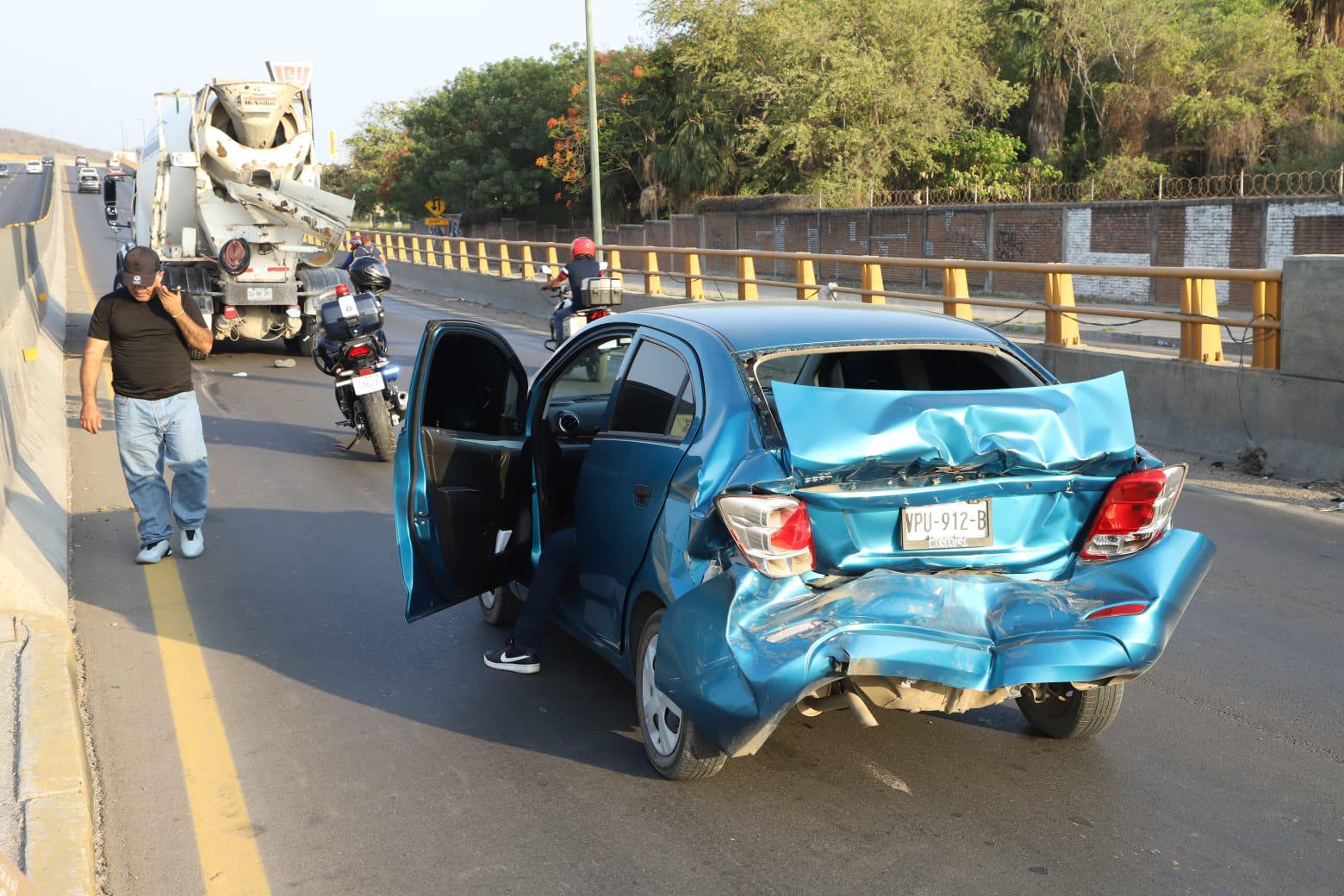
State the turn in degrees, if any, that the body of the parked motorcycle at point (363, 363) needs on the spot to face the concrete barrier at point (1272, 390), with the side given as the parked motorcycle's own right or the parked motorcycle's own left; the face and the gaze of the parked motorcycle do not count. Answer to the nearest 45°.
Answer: approximately 135° to the parked motorcycle's own right

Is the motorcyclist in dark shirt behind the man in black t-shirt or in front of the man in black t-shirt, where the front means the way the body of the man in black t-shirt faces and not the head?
behind

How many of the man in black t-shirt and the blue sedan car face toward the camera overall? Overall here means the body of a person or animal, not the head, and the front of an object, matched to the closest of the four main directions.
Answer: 1

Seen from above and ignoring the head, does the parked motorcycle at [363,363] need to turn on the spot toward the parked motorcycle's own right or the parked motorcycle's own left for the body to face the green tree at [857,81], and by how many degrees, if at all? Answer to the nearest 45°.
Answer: approximately 45° to the parked motorcycle's own right

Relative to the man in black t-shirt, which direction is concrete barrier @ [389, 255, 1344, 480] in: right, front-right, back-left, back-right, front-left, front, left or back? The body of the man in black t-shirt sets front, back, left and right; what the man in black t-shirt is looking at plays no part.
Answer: left

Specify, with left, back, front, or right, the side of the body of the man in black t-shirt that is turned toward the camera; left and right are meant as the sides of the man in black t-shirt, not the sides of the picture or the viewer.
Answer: front

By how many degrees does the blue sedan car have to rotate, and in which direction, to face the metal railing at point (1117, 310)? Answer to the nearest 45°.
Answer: approximately 45° to its right

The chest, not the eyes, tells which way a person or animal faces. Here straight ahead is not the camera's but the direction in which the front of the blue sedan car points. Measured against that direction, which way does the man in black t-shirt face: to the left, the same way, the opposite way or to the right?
the opposite way

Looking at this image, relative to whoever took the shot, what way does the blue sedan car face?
facing away from the viewer and to the left of the viewer

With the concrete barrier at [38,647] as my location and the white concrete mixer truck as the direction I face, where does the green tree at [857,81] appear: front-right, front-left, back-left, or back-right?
front-right

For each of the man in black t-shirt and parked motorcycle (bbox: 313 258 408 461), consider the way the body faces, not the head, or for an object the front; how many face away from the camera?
1

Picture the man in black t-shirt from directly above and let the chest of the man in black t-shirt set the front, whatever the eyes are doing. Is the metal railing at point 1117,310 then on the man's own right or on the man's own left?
on the man's own left

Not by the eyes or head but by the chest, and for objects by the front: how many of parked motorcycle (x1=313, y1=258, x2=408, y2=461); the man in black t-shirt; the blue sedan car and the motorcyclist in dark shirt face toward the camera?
1

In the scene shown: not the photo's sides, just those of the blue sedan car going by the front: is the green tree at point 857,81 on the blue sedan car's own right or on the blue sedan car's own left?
on the blue sedan car's own right

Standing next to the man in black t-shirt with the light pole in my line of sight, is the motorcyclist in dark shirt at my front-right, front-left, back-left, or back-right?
front-right

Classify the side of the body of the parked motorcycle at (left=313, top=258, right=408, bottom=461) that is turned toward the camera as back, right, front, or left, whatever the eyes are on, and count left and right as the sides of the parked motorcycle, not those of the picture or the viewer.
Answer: back
